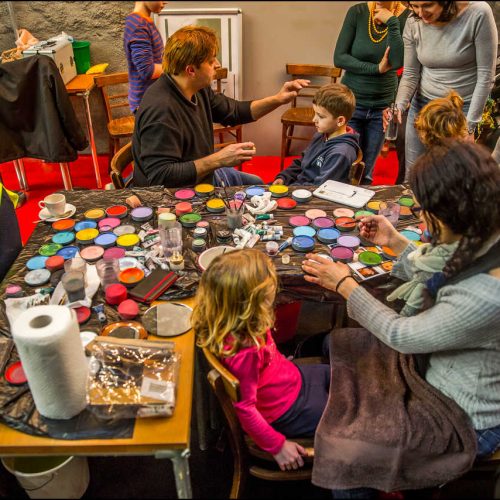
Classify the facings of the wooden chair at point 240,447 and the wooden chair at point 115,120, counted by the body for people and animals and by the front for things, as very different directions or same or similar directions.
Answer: same or similar directions

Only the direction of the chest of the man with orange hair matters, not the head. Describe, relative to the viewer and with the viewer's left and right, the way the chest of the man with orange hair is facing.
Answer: facing to the right of the viewer

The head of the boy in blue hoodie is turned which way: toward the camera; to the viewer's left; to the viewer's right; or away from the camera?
to the viewer's left

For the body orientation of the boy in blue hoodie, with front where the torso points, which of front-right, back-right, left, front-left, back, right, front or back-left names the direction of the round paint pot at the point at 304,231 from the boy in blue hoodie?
front-left

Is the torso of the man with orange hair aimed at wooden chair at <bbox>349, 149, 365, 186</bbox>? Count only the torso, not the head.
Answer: yes

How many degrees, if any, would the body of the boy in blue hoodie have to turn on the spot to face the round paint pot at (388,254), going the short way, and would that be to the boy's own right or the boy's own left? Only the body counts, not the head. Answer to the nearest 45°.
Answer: approximately 45° to the boy's own left

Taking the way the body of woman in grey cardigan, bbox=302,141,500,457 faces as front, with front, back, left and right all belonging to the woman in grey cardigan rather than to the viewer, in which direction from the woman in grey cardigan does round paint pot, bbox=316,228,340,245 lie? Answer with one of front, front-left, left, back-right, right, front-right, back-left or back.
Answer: front-right

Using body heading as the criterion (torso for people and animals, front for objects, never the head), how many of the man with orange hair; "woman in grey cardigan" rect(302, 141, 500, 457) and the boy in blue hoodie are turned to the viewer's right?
1

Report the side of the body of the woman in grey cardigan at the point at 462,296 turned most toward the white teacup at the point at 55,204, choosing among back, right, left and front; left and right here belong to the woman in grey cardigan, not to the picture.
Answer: front

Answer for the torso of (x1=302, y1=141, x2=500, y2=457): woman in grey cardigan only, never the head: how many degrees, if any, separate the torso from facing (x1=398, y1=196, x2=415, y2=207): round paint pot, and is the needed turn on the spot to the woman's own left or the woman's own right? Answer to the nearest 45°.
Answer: approximately 90° to the woman's own right

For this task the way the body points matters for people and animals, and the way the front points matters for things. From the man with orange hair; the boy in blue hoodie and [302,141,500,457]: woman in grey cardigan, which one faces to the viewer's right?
the man with orange hair

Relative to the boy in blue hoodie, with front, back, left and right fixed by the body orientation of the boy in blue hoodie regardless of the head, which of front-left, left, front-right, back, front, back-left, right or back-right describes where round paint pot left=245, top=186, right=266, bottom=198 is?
front

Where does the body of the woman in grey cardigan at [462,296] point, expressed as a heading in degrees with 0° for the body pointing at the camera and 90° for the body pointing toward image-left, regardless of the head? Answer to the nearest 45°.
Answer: approximately 90°

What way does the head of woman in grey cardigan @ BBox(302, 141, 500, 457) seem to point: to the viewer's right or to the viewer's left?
to the viewer's left

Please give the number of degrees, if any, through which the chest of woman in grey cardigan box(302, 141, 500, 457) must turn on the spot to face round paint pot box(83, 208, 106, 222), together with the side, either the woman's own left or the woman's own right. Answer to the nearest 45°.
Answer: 0° — they already face it
